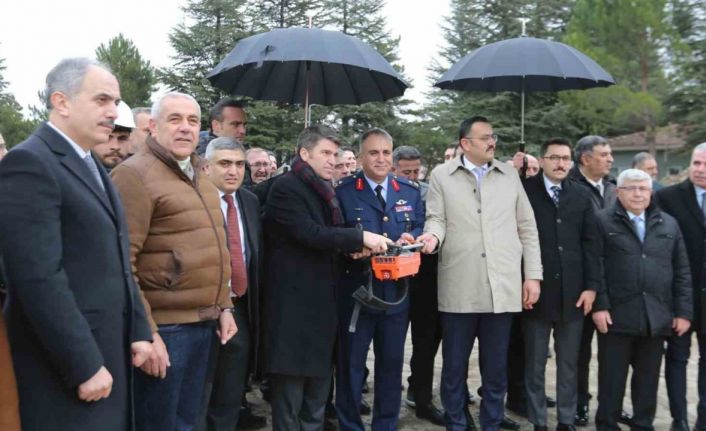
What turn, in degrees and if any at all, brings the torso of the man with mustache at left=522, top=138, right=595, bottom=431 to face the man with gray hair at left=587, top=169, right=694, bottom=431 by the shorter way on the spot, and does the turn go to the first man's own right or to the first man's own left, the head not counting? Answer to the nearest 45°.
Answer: approximately 90° to the first man's own left

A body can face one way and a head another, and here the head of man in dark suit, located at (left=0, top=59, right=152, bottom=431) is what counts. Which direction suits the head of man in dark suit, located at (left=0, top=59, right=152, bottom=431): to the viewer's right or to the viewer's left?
to the viewer's right

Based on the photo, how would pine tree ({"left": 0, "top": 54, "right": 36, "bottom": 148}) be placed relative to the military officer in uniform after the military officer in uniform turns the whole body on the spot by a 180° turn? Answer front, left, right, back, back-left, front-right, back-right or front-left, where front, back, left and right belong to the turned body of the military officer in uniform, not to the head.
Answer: front-left

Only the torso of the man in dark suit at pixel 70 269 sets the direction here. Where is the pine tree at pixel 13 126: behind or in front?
behind

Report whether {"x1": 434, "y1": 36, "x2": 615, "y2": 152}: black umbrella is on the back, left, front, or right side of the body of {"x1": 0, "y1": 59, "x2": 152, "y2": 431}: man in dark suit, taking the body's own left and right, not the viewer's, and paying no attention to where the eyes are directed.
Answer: left

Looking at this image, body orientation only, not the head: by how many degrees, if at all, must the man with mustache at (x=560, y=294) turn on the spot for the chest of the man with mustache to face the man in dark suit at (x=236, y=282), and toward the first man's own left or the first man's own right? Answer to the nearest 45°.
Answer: approximately 45° to the first man's own right

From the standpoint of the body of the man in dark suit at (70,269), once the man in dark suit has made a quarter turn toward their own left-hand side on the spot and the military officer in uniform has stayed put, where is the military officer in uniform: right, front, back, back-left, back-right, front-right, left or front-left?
front
